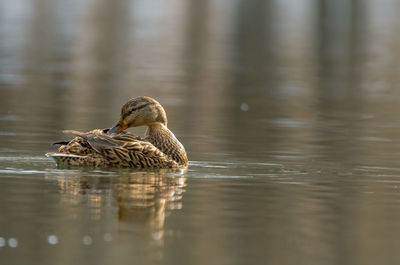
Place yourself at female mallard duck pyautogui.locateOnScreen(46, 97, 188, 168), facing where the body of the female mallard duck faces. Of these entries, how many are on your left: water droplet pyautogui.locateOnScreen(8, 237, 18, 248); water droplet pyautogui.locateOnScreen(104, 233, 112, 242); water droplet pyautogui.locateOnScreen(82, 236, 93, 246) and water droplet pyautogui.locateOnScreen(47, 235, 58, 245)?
0

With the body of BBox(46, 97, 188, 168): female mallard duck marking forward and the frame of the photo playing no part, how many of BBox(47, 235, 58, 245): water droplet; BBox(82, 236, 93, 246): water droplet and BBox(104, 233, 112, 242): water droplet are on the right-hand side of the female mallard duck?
3

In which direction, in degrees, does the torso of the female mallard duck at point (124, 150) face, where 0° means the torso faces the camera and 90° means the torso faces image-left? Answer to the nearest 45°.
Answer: approximately 270°

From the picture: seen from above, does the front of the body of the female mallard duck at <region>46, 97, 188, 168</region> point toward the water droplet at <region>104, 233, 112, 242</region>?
no

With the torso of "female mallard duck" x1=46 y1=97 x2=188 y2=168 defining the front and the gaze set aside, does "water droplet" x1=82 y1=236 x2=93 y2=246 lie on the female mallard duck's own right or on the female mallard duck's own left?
on the female mallard duck's own right

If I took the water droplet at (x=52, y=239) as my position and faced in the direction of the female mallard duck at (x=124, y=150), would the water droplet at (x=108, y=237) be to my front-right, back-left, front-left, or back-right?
front-right

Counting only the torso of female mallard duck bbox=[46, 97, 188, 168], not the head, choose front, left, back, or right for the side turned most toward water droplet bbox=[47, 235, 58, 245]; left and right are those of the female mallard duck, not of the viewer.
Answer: right

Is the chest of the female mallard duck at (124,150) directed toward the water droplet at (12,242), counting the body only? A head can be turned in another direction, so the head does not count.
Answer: no
